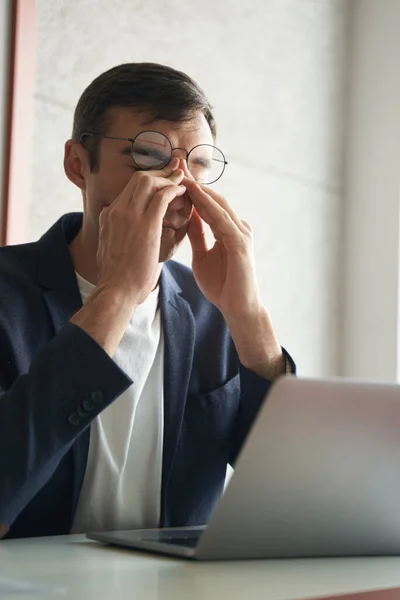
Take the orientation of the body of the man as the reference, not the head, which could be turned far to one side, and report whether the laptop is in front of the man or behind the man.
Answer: in front

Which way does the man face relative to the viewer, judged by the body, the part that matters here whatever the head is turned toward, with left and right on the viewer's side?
facing the viewer and to the right of the viewer

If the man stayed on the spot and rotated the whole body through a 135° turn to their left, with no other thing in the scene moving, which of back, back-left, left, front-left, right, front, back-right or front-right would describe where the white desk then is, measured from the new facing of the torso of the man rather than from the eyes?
back

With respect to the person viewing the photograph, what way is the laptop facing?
facing away from the viewer and to the left of the viewer

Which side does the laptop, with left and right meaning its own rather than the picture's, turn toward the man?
front

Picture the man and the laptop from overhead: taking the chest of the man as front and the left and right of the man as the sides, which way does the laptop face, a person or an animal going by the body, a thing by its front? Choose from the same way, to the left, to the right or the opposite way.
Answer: the opposite way

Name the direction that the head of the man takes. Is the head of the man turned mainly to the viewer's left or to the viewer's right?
to the viewer's right
